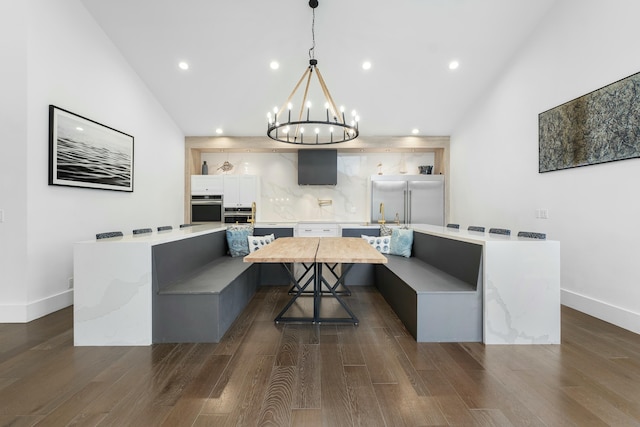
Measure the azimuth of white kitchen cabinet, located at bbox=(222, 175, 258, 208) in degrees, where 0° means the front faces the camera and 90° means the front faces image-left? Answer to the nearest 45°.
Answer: approximately 0°

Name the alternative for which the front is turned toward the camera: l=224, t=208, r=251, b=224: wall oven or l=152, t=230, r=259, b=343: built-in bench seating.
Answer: the wall oven

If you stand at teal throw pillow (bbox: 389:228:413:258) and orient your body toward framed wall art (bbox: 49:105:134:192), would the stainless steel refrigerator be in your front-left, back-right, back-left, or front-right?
back-right

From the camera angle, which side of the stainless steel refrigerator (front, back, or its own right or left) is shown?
front

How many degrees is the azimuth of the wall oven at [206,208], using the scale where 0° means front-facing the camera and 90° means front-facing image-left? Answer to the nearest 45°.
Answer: approximately 0°

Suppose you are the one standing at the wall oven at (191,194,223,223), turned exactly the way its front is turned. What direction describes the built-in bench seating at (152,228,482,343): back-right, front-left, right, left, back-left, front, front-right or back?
front

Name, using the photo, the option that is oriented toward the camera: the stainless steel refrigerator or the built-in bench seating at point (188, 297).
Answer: the stainless steel refrigerator

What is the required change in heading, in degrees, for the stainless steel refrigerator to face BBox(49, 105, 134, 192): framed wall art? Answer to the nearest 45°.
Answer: approximately 45° to its right

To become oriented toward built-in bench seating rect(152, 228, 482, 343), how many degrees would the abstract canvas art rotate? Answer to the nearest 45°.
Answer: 0° — it already faces it

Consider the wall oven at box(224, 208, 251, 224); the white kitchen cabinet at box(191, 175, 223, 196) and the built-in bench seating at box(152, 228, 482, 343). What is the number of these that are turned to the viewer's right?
0

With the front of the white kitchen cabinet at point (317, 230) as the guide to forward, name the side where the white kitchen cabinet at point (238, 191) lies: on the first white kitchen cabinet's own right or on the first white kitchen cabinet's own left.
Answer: on the first white kitchen cabinet's own right

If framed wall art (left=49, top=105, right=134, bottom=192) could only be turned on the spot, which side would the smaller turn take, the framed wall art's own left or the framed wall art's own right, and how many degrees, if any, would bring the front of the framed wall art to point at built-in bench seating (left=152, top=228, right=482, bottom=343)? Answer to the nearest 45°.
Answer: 0° — it already faces it

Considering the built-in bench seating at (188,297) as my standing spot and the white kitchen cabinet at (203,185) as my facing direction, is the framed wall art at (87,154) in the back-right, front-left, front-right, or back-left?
front-left

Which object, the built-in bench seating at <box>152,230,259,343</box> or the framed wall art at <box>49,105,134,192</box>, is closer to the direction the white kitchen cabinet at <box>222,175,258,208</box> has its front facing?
the built-in bench seating

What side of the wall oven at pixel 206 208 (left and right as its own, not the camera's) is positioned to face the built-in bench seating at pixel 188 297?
front

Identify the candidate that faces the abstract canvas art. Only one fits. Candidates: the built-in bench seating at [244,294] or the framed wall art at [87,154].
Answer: the framed wall art

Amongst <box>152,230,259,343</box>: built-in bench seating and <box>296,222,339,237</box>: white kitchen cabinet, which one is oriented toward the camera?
the white kitchen cabinet

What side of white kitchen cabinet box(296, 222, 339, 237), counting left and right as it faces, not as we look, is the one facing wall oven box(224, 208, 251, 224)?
right

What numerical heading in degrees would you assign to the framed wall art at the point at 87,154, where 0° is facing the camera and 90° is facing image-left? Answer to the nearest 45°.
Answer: approximately 315°
